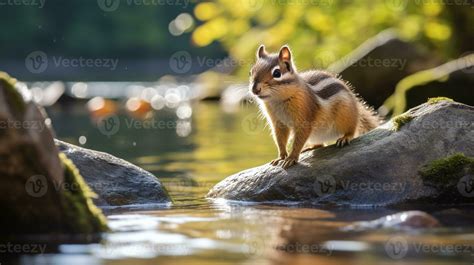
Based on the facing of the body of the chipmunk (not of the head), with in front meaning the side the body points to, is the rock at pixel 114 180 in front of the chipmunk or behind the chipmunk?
in front

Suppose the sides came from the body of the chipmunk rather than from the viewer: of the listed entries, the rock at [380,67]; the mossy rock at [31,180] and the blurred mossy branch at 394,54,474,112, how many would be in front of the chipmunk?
1

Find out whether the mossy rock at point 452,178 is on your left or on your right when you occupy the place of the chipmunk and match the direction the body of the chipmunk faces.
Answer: on your left

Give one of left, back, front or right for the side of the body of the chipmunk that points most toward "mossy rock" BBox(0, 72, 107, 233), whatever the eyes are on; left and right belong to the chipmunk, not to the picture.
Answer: front

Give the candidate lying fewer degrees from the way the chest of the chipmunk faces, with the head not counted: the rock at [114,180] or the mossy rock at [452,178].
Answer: the rock

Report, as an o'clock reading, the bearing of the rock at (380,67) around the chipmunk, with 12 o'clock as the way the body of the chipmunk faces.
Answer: The rock is roughly at 5 o'clock from the chipmunk.

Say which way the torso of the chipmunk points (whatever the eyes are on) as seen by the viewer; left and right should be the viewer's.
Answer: facing the viewer and to the left of the viewer
